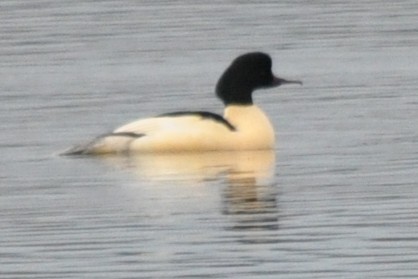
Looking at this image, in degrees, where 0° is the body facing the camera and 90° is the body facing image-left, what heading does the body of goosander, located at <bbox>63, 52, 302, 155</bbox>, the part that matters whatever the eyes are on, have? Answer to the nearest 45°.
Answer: approximately 270°
